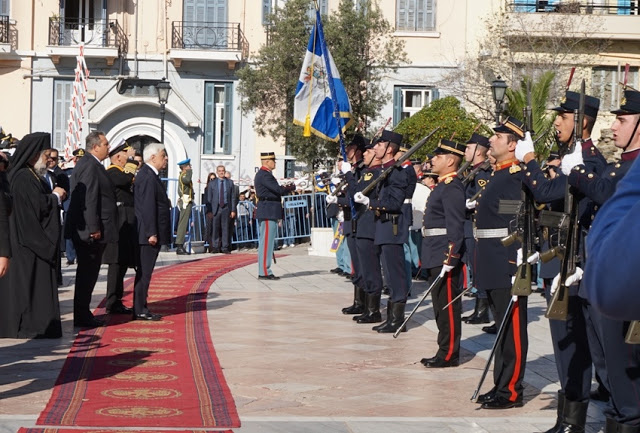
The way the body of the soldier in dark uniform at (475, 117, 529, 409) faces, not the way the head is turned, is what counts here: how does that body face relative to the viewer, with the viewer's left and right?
facing to the left of the viewer

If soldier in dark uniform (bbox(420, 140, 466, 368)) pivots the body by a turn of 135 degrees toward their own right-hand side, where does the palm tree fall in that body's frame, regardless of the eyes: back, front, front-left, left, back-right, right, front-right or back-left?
front-left

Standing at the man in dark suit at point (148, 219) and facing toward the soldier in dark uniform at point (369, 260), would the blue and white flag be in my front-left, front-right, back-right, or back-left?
front-left

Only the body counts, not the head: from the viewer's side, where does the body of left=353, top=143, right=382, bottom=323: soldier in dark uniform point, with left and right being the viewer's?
facing to the left of the viewer

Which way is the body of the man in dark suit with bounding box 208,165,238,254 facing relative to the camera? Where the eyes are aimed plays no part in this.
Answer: toward the camera

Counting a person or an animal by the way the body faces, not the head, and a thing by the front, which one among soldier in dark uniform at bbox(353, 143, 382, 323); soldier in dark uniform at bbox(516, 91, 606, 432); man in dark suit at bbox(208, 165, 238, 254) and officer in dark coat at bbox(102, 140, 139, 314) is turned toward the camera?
the man in dark suit

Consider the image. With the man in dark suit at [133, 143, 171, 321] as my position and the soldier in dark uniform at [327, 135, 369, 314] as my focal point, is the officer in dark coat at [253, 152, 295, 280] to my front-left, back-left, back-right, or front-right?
front-left

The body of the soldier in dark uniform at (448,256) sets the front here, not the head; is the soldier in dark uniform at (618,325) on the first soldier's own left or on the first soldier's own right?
on the first soldier's own left

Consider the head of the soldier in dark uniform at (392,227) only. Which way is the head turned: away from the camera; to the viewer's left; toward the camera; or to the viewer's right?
to the viewer's left

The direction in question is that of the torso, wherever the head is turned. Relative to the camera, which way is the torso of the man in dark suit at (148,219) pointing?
to the viewer's right

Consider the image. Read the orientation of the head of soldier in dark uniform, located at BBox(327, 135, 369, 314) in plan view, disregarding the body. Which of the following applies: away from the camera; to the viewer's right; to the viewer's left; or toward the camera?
to the viewer's left

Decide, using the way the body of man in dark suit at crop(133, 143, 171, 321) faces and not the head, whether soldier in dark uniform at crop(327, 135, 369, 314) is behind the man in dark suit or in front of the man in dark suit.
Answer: in front

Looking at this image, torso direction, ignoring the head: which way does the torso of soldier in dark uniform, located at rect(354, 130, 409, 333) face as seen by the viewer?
to the viewer's left

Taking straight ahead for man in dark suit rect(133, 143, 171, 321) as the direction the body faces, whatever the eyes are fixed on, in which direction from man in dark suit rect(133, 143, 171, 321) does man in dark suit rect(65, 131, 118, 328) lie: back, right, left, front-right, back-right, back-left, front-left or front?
back-right

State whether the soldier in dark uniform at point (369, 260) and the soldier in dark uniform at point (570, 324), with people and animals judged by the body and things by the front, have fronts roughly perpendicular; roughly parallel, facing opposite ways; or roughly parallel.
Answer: roughly parallel
